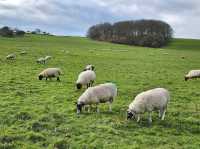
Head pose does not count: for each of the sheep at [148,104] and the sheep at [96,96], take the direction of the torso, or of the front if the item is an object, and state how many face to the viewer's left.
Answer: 2

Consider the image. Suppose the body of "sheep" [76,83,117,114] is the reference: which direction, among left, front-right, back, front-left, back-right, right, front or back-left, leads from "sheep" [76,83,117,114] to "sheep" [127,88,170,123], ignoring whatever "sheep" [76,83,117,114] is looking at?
back-left

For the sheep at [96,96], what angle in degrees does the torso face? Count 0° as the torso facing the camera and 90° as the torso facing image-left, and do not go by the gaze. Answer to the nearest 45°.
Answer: approximately 90°

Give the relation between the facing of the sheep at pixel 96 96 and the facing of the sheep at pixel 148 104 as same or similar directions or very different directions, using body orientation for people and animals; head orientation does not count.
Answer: same or similar directions

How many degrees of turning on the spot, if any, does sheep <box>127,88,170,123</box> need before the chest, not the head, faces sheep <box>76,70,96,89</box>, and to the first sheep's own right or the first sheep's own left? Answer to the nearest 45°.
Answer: approximately 45° to the first sheep's own right

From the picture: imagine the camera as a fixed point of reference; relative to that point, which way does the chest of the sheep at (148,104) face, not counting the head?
to the viewer's left

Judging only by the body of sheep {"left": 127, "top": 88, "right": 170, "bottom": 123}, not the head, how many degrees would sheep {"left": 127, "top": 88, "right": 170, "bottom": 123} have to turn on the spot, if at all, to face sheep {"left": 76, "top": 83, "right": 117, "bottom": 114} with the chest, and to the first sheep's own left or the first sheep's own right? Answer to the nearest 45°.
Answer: approximately 45° to the first sheep's own right

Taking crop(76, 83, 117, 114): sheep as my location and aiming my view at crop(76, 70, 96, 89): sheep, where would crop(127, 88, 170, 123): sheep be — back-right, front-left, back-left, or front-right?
back-right

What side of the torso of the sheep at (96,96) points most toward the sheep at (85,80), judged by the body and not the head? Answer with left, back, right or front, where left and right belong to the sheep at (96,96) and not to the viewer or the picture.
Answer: right
